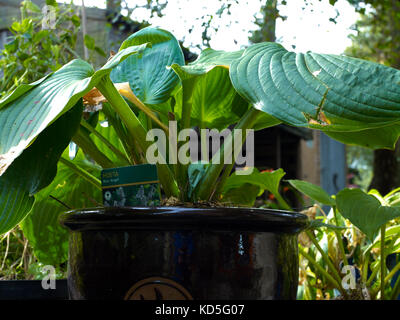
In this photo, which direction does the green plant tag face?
toward the camera
